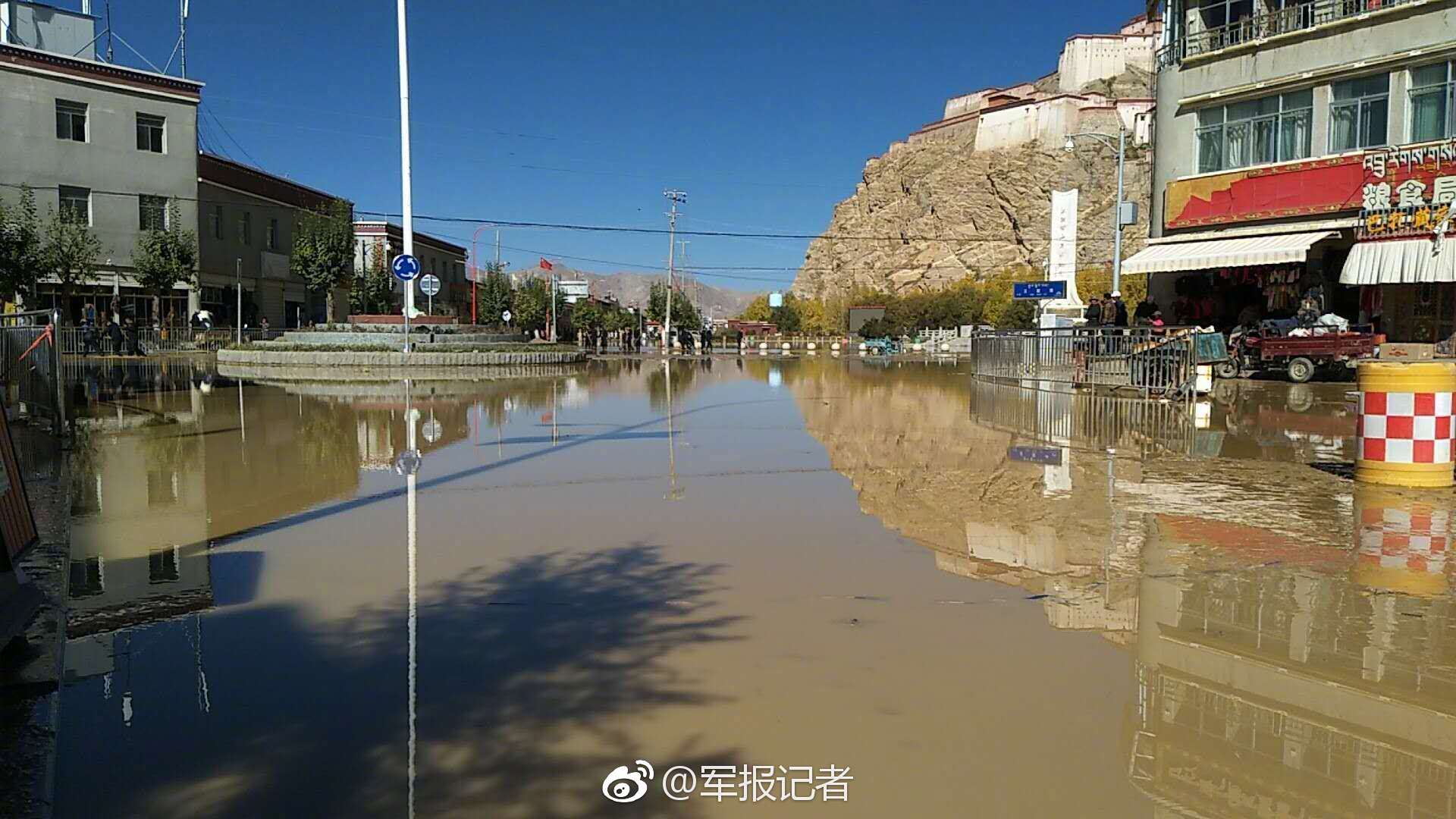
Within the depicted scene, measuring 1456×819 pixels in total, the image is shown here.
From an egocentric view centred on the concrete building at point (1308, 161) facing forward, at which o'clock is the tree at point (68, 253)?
The tree is roughly at 1 o'clock from the concrete building.

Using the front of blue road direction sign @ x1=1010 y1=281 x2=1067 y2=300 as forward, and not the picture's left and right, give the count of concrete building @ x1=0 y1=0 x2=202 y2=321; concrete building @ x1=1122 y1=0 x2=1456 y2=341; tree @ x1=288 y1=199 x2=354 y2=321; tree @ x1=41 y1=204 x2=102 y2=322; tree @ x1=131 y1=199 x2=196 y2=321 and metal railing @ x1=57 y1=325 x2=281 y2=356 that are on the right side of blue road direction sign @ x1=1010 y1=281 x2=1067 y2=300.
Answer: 5

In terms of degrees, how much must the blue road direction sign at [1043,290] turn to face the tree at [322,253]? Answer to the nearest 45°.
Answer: approximately 90° to its right

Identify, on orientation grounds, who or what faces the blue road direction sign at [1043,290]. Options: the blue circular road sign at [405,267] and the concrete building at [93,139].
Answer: the concrete building

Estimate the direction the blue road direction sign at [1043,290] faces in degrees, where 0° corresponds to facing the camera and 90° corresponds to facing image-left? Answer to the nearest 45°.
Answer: approximately 0°

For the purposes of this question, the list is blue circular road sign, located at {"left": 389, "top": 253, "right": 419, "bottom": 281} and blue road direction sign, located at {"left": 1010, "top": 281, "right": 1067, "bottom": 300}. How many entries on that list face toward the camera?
2

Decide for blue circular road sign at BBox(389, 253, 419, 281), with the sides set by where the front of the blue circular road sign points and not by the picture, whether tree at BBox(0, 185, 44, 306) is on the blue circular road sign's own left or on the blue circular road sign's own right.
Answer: on the blue circular road sign's own right

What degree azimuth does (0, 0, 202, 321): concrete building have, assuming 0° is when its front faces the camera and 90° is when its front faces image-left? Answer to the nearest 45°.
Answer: approximately 315°

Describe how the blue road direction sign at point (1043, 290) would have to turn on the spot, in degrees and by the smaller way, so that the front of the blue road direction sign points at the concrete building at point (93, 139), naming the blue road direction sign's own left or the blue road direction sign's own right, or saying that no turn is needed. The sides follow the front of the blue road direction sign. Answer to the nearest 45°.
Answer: approximately 90° to the blue road direction sign's own right

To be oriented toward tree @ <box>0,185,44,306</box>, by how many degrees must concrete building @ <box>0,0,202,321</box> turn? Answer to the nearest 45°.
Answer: approximately 45° to its right

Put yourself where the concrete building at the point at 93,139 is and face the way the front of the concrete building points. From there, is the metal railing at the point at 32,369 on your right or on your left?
on your right

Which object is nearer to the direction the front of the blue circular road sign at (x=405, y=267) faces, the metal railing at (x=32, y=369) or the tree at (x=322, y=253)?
the metal railing
